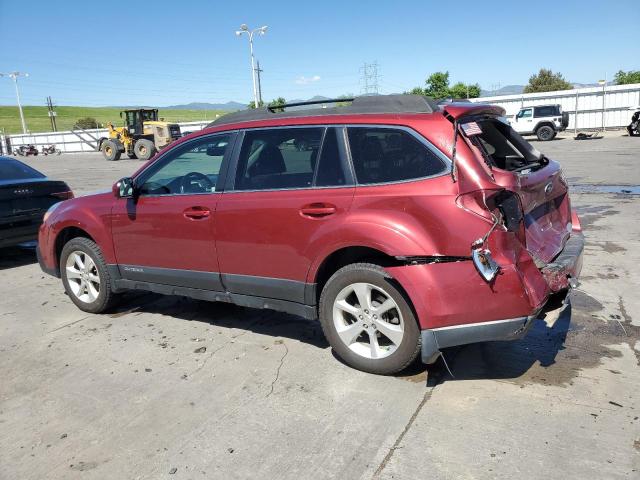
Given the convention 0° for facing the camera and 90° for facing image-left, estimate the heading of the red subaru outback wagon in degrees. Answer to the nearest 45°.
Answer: approximately 135°

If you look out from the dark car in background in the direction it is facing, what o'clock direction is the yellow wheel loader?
The yellow wheel loader is roughly at 2 o'clock from the dark car in background.

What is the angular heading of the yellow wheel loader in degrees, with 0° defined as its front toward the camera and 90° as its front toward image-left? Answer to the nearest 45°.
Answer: approximately 135°

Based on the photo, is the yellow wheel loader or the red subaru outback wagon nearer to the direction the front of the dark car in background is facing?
the yellow wheel loader

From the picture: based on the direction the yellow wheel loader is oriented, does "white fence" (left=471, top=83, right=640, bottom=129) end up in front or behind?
behind

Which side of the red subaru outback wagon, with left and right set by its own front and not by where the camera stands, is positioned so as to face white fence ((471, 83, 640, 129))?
right

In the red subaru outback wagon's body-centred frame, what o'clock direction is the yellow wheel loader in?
The yellow wheel loader is roughly at 1 o'clock from the red subaru outback wagon.

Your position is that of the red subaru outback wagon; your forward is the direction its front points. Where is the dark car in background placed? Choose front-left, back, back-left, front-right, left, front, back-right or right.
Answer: front

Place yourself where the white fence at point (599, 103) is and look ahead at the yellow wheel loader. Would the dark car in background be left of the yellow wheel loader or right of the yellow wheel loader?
left

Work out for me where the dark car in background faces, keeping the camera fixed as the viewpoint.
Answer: facing away from the viewer and to the left of the viewer
